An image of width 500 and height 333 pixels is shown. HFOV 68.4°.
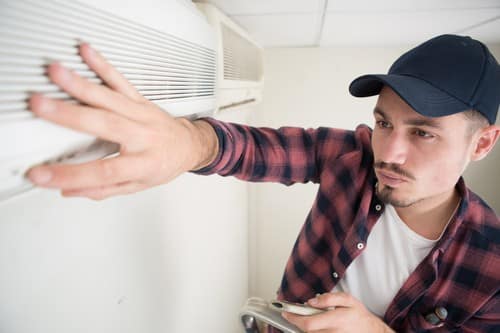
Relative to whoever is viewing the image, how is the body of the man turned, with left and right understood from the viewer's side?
facing the viewer and to the left of the viewer

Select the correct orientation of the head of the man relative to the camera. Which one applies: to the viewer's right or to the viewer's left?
to the viewer's left

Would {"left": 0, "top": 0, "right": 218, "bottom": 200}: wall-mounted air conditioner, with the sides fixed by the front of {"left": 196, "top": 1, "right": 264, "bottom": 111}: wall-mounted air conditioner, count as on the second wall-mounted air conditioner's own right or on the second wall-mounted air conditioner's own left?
on the second wall-mounted air conditioner's own right

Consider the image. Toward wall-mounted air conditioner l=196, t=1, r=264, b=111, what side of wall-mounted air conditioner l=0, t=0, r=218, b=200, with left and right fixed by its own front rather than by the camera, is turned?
left

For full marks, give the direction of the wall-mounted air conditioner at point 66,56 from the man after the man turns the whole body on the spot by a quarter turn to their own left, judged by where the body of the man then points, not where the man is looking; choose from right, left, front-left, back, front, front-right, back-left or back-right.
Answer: right

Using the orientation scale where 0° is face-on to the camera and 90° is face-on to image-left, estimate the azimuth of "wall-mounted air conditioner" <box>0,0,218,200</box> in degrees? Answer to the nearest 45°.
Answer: approximately 315°

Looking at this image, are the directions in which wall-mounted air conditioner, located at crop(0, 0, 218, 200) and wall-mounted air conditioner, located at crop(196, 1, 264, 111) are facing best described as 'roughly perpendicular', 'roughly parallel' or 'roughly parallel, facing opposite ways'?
roughly parallel

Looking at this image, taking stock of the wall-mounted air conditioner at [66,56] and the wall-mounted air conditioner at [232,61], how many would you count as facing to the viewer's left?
0
